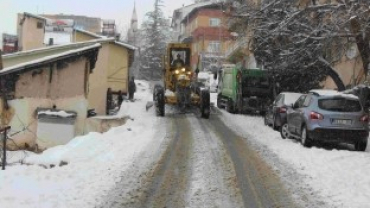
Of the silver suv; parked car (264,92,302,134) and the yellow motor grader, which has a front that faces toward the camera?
the yellow motor grader

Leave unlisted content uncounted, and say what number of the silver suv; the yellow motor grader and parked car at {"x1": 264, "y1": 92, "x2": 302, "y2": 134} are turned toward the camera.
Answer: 1

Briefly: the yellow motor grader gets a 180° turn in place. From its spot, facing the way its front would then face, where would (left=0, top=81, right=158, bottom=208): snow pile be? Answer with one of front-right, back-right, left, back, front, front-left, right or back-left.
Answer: back

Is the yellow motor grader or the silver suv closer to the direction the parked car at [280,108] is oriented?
the yellow motor grader

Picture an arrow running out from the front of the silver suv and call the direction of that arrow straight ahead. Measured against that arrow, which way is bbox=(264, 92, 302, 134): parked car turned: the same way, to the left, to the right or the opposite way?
the same way

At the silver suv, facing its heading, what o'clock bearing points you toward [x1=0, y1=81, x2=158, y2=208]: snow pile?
The snow pile is roughly at 9 o'clock from the silver suv.

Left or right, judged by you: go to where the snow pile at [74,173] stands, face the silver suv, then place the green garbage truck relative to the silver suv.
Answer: left

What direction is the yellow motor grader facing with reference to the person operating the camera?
facing the viewer

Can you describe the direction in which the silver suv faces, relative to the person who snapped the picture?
facing away from the viewer and to the left of the viewer

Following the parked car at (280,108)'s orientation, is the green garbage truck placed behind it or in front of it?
in front

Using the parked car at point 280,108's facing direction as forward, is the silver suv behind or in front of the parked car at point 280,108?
behind

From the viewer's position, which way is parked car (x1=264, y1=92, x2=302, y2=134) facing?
facing away from the viewer and to the left of the viewer

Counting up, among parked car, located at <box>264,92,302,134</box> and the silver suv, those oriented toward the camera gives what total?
0

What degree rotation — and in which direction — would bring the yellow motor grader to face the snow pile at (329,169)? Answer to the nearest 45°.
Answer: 0° — it already faces it

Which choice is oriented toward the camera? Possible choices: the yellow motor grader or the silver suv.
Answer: the yellow motor grader
